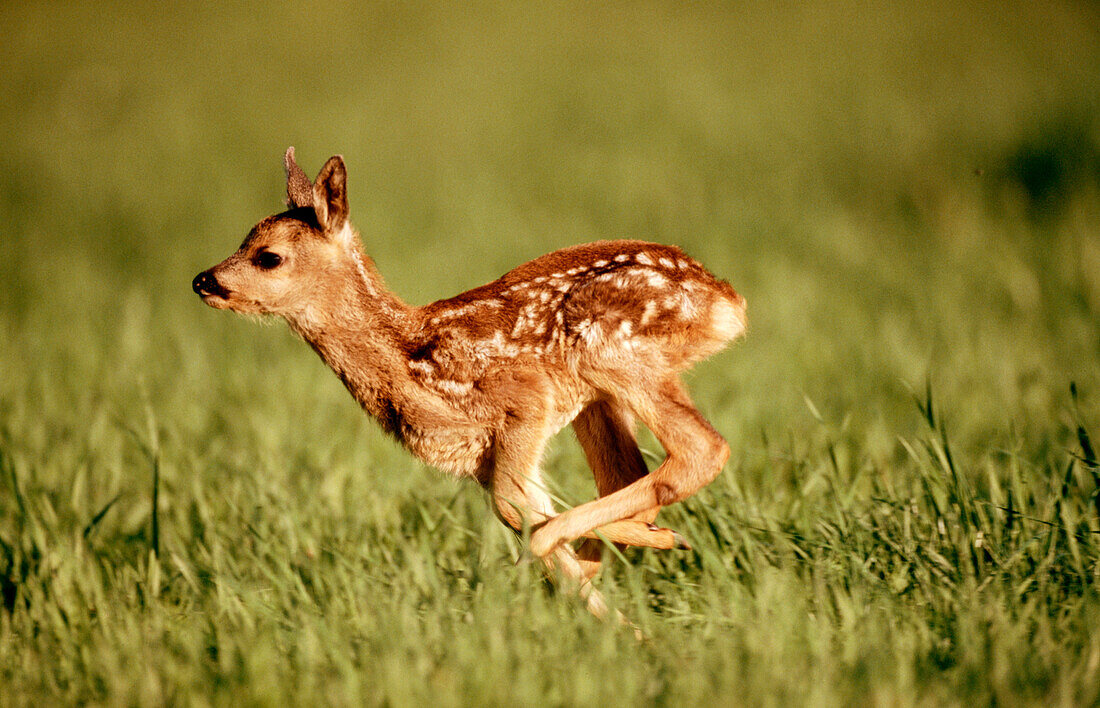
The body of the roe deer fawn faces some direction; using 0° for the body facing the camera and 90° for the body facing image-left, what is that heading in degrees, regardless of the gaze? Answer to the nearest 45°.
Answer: approximately 90°
